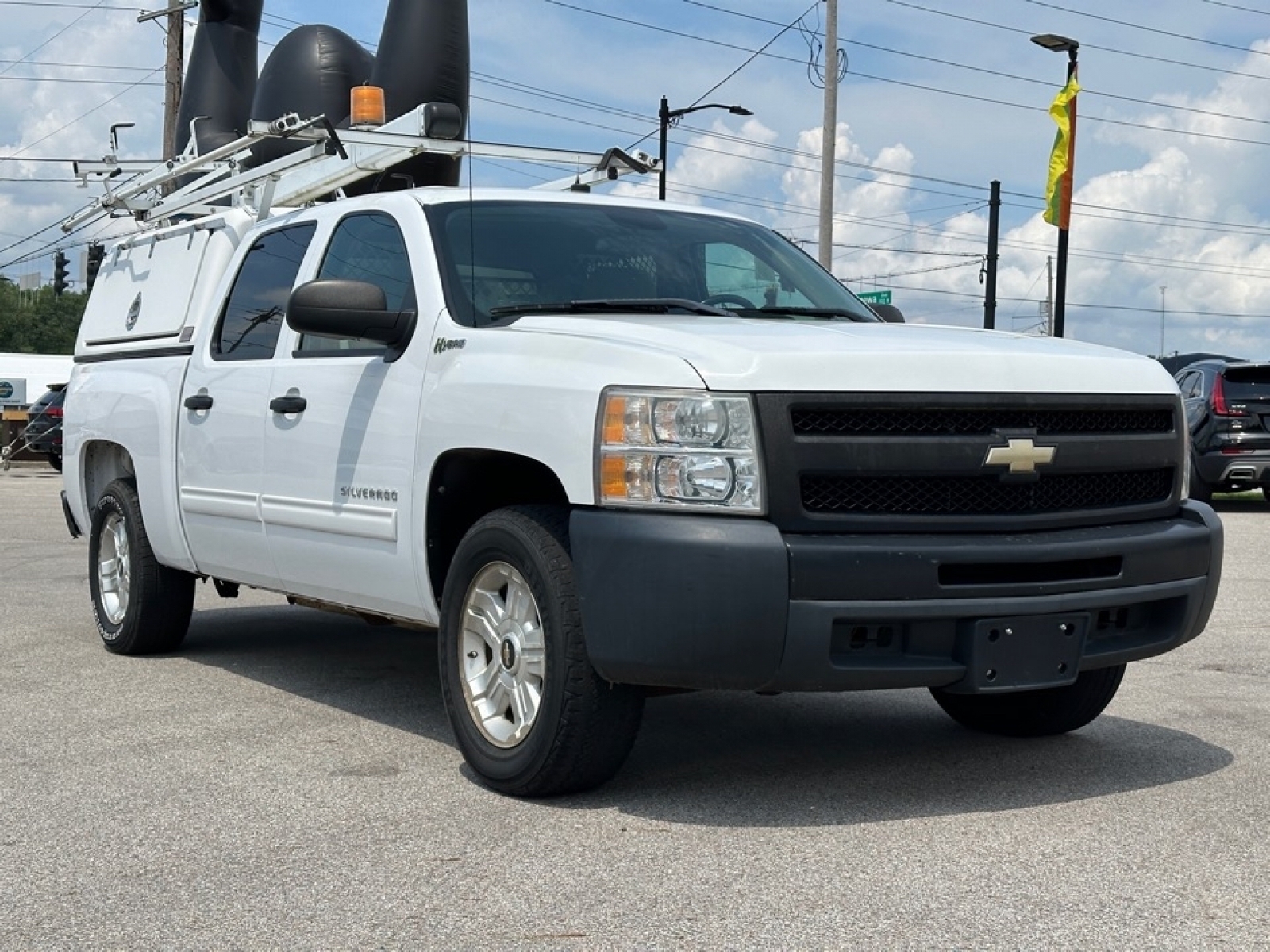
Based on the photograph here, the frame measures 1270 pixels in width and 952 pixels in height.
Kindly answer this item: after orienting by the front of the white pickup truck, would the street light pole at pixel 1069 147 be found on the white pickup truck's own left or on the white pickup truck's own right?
on the white pickup truck's own left

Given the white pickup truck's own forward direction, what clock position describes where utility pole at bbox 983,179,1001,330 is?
The utility pole is roughly at 8 o'clock from the white pickup truck.

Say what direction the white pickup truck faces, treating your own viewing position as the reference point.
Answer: facing the viewer and to the right of the viewer

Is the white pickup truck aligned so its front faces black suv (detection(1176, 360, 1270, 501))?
no

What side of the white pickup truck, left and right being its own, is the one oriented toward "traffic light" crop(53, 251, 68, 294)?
back

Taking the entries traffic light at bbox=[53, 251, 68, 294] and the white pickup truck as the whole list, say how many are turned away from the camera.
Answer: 0

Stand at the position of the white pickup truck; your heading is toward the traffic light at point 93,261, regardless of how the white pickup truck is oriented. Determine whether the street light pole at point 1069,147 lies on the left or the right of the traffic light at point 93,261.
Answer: right

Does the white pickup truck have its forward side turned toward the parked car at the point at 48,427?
no

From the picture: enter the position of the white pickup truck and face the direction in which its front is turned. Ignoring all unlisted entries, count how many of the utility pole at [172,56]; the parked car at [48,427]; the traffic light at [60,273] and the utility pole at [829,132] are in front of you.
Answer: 0
